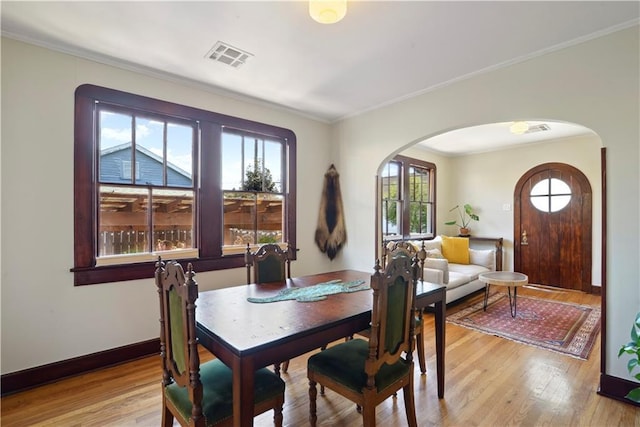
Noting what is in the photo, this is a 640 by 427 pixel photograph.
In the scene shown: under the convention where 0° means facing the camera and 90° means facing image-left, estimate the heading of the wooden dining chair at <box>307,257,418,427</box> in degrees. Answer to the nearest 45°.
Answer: approximately 135°

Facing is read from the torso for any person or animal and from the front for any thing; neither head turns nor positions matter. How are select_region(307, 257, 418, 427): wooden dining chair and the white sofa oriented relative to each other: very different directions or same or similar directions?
very different directions

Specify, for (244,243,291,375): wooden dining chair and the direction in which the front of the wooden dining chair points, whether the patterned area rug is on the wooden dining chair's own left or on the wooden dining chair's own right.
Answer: on the wooden dining chair's own left

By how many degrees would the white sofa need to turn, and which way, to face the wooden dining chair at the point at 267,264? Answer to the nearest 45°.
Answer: approximately 90° to its right

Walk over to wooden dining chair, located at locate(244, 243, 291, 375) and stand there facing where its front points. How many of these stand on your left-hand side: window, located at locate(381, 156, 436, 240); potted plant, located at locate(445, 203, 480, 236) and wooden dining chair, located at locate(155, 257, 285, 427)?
2

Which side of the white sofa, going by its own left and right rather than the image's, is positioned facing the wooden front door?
left

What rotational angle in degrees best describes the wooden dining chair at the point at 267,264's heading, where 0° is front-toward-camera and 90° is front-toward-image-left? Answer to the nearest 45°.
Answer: approximately 315°

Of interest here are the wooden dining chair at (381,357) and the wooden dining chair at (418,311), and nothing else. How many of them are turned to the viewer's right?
0

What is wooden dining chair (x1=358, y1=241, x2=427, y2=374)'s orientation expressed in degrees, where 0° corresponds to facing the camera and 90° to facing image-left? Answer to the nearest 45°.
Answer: approximately 45°

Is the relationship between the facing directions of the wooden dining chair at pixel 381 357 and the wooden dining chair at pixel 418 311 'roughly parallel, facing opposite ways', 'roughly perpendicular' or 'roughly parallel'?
roughly perpendicular

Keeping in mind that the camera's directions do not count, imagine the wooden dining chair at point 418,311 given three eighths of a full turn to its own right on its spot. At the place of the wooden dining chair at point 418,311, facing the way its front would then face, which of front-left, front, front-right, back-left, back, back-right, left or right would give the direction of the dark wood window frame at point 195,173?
left

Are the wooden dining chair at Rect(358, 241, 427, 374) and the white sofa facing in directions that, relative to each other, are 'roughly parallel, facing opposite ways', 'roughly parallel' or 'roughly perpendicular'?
roughly perpendicular
